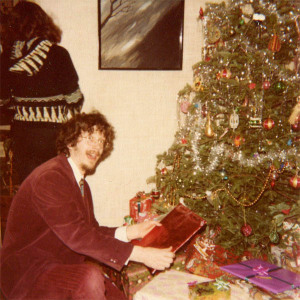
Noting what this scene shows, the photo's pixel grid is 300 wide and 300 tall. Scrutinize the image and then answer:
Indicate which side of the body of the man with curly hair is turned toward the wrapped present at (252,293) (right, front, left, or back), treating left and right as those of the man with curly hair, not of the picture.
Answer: front

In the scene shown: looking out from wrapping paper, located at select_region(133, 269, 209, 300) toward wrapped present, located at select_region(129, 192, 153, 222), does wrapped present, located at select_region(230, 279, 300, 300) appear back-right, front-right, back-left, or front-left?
back-right

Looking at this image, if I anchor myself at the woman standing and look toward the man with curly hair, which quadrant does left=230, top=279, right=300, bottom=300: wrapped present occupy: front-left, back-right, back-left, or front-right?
front-left

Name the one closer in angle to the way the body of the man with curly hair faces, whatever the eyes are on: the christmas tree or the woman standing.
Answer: the christmas tree

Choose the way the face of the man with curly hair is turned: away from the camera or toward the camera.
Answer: toward the camera

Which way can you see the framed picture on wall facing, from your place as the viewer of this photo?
facing the viewer

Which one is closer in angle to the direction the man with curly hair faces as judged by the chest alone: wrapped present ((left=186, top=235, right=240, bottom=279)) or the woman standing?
the wrapped present
